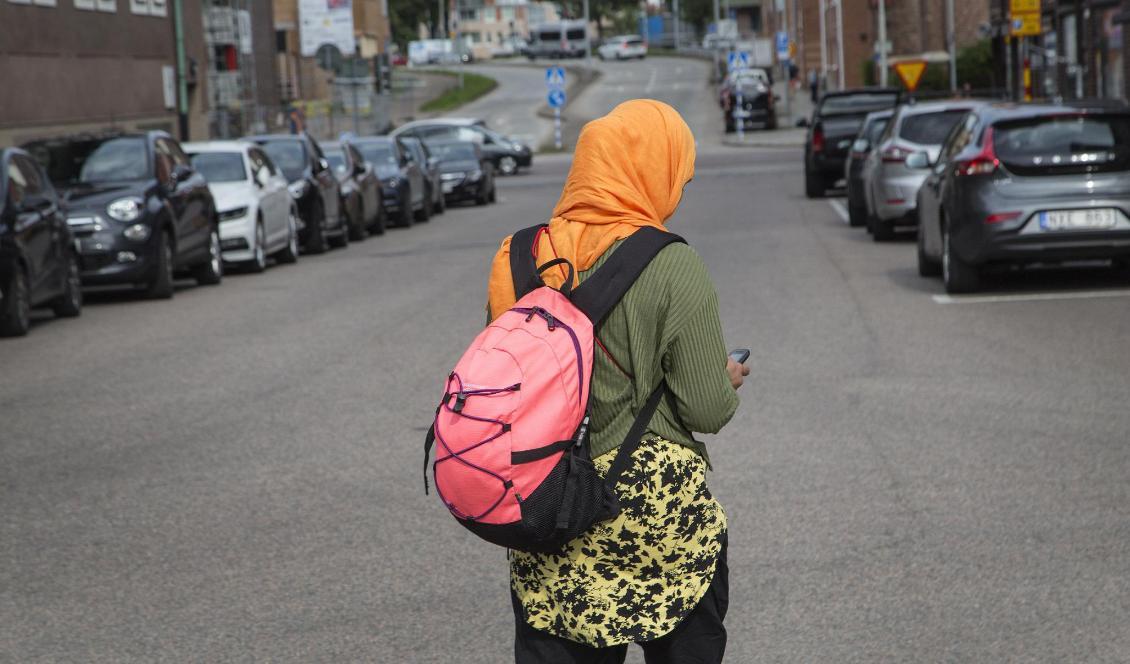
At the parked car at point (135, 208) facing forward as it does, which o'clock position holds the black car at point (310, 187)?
The black car is roughly at 5 o'clock from the parked car.

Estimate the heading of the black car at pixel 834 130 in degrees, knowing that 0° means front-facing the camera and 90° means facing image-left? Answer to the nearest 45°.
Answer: approximately 180°

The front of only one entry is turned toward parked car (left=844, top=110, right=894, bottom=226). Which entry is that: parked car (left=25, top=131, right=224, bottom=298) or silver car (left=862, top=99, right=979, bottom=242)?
the silver car

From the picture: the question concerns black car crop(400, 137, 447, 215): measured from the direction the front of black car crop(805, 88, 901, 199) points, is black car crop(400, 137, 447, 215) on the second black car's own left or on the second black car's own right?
on the second black car's own left

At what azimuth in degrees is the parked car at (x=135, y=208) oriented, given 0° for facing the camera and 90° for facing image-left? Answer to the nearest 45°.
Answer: approximately 45°

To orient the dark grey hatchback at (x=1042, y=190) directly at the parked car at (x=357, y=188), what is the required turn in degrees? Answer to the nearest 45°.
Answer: approximately 45° to its left

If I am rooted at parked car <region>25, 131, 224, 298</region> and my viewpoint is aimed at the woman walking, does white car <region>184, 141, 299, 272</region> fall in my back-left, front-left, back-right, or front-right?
back-left

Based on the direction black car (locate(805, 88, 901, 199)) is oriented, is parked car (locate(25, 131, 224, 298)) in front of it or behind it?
behind

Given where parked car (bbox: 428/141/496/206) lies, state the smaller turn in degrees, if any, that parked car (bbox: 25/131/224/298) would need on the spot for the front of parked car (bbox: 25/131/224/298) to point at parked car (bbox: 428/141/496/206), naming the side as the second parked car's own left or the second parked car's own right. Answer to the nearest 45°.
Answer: approximately 135° to the second parked car's own right
